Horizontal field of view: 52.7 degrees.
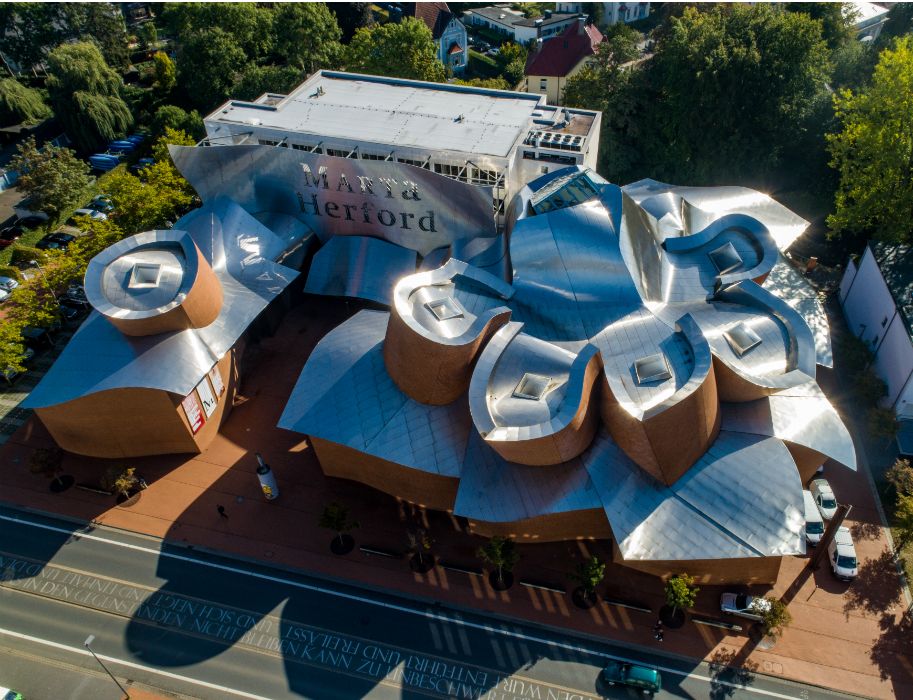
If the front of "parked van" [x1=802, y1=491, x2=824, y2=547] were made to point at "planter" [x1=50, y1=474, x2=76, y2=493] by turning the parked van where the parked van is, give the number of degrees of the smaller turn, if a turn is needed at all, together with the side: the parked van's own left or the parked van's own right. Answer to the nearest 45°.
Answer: approximately 45° to the parked van's own right

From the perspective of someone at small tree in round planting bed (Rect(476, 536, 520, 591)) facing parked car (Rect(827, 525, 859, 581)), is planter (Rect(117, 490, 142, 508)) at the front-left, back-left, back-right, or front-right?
back-left

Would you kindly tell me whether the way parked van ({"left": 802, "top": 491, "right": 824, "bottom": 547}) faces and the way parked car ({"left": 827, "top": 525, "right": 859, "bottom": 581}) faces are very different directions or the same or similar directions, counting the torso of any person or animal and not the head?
same or similar directions

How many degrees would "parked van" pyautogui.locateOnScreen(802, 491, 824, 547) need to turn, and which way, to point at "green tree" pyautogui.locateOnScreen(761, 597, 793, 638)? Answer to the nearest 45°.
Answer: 0° — it already faces it

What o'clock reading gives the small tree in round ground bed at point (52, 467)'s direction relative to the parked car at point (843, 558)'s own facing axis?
The small tree in round ground bed is roughly at 2 o'clock from the parked car.

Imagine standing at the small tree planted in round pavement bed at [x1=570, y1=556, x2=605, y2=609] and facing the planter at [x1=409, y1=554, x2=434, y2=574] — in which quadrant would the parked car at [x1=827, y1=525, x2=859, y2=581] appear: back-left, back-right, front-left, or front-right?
back-right

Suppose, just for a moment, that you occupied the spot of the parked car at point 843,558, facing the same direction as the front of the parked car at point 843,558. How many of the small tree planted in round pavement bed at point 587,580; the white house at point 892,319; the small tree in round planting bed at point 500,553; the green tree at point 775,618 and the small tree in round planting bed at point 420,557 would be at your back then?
1

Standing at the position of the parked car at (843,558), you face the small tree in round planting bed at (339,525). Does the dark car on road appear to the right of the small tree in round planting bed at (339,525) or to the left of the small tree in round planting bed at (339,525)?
left

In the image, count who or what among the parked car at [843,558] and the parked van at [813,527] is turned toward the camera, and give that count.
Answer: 2

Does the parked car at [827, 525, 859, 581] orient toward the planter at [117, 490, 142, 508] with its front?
no

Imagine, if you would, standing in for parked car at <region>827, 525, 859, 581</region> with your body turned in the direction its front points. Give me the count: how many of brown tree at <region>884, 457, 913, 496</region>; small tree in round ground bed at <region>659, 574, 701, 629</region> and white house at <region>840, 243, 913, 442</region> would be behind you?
2

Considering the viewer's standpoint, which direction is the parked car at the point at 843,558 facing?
facing the viewer

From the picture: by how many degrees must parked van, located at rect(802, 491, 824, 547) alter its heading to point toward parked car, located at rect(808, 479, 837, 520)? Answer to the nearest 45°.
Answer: approximately 180°

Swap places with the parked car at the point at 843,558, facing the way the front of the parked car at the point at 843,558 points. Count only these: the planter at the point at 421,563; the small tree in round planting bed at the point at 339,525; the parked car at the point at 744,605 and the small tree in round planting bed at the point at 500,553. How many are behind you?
0

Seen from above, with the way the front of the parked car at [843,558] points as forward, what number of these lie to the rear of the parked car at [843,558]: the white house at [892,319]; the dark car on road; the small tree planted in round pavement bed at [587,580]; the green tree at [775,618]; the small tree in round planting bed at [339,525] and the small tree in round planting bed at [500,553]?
1

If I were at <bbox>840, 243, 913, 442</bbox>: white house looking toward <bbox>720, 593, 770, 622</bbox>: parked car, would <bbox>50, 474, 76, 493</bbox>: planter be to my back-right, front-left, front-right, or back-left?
front-right

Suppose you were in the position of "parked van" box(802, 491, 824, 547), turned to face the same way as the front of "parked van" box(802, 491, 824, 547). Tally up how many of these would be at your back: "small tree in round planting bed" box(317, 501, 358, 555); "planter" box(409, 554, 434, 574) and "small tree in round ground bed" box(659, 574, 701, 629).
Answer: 0
